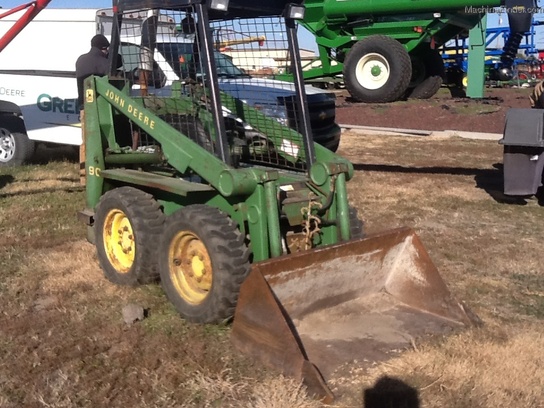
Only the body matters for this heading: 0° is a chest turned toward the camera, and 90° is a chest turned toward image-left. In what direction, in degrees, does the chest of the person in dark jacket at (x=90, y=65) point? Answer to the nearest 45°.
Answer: approximately 270°

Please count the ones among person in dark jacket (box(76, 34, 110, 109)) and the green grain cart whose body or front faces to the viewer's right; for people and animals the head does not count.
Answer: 1

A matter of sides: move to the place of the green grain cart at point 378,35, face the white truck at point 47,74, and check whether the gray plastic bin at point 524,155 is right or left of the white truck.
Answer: left

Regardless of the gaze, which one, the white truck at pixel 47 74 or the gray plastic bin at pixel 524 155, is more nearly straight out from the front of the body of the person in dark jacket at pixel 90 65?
the gray plastic bin

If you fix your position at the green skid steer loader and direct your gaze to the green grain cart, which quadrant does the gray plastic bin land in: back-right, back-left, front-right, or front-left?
front-right

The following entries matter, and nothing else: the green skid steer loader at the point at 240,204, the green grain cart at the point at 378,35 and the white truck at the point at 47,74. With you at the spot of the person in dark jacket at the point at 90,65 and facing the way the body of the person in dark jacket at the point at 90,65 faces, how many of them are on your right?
1

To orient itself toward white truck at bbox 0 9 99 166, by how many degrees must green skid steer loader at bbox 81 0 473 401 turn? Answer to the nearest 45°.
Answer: approximately 180°

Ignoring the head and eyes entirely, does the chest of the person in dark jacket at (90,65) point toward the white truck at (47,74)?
no

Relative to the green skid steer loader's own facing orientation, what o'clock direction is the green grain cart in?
The green grain cart is roughly at 8 o'clock from the green skid steer loader.

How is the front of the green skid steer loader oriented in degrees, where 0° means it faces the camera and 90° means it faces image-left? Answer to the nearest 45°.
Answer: approximately 315°

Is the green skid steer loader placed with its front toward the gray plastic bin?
no

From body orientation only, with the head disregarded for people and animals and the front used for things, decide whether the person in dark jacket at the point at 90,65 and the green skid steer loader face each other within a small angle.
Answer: no

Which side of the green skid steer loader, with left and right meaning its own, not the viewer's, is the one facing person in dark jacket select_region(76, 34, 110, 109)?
back

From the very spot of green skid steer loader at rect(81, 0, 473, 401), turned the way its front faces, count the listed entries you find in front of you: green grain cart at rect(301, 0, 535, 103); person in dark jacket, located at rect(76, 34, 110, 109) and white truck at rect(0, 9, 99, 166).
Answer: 0

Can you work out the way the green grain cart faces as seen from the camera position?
facing away from the viewer and to the left of the viewer
